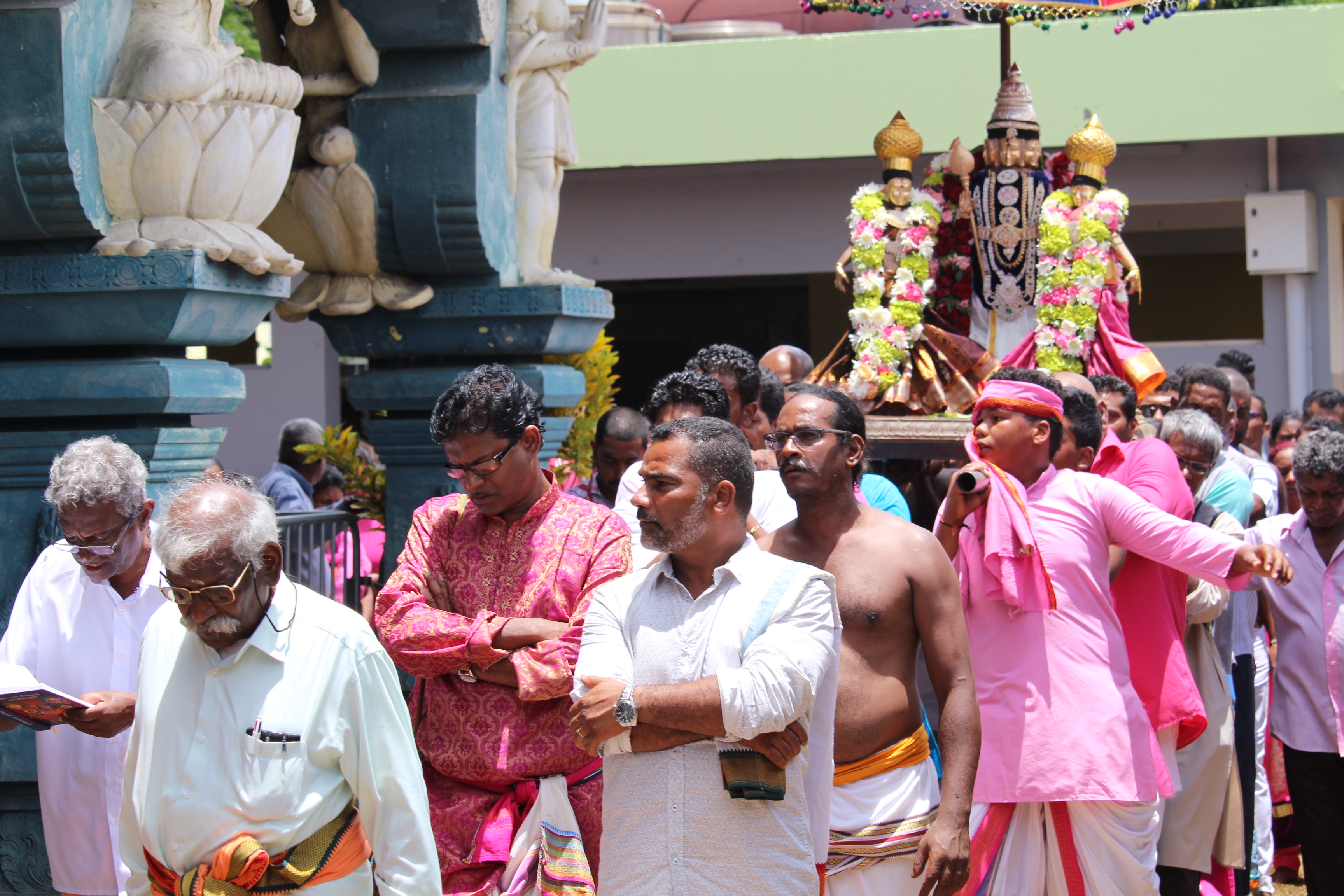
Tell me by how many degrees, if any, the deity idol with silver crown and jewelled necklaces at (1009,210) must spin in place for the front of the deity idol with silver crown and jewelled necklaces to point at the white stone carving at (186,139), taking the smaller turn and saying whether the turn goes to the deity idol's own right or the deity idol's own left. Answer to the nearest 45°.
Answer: approximately 45° to the deity idol's own right

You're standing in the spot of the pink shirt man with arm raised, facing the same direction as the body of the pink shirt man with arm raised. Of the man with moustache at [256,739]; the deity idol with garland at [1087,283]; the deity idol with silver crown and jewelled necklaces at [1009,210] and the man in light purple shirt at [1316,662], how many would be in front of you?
1

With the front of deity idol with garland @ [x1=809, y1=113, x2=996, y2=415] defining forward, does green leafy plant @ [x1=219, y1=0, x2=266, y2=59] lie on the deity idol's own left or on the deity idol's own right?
on the deity idol's own right

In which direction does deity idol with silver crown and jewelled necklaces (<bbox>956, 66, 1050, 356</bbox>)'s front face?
toward the camera

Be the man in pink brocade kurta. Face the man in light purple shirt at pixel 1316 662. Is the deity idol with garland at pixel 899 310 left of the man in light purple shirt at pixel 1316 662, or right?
left

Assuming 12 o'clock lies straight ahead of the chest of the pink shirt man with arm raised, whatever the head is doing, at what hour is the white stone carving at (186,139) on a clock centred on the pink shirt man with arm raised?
The white stone carving is roughly at 1 o'clock from the pink shirt man with arm raised.

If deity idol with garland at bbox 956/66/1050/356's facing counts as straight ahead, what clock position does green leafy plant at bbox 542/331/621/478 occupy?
The green leafy plant is roughly at 2 o'clock from the deity idol with garland.

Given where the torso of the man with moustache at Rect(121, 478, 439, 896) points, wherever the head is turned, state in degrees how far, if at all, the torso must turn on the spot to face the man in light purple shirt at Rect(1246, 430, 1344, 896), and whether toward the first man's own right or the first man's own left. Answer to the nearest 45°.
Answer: approximately 135° to the first man's own left

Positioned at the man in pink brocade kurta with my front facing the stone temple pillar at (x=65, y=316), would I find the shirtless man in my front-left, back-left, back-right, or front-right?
back-right

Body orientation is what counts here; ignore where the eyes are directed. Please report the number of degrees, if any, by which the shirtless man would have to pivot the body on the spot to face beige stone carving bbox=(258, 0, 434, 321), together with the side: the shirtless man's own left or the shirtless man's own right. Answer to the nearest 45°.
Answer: approximately 90° to the shirtless man's own right

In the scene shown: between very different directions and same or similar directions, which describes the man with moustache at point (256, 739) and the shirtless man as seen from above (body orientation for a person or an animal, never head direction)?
same or similar directions

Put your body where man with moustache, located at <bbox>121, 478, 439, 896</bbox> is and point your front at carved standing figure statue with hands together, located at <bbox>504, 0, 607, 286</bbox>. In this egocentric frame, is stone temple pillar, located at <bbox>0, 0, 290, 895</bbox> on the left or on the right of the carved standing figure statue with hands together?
left

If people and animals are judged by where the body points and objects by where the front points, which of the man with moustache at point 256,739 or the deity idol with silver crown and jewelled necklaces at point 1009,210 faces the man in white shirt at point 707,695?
the deity idol with silver crown and jewelled necklaces
